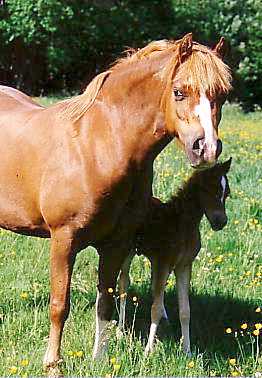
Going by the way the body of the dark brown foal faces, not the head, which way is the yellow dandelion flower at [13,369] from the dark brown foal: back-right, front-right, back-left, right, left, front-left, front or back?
right

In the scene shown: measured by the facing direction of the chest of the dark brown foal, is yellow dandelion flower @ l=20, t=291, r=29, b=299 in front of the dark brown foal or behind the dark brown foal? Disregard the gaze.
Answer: behind

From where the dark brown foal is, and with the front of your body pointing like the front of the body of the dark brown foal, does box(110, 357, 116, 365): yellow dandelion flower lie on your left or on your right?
on your right

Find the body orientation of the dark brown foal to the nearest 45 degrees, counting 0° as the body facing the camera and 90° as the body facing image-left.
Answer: approximately 315°
